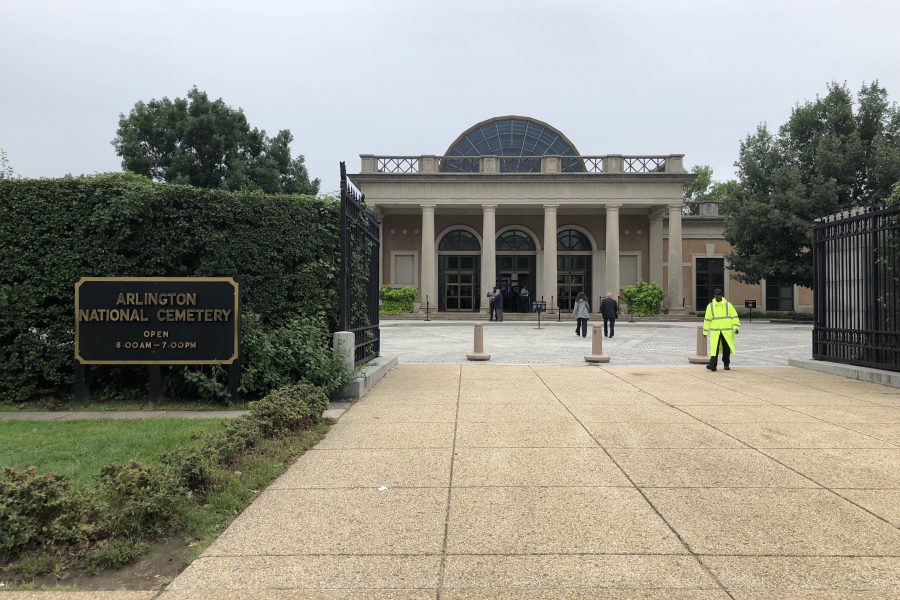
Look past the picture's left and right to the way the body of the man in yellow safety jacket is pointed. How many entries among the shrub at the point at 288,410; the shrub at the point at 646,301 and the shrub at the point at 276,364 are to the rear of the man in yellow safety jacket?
1

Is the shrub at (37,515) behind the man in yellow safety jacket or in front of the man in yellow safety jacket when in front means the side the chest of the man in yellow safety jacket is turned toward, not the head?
in front

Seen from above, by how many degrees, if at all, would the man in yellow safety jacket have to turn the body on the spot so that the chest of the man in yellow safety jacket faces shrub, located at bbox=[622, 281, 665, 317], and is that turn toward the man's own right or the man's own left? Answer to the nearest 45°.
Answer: approximately 180°

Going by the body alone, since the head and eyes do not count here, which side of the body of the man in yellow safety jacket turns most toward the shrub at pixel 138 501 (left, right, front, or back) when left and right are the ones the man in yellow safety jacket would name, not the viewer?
front

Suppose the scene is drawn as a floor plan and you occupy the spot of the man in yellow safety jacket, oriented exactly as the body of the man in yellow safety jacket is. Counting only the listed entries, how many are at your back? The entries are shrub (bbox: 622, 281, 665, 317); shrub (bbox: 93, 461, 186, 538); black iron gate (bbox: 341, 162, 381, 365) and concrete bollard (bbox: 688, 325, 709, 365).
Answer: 2

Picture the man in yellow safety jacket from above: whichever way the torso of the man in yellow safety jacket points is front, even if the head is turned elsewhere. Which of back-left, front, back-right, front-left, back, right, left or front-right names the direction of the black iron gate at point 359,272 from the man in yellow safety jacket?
front-right

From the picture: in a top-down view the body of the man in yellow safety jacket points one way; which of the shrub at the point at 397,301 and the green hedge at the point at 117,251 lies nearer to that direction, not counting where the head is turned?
the green hedge

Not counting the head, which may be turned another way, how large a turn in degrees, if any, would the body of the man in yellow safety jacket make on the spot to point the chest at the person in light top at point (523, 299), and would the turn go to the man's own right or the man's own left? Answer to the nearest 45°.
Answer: approximately 135° to the man's own right

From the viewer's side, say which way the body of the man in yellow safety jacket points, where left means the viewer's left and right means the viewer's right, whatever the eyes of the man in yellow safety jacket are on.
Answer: facing the viewer

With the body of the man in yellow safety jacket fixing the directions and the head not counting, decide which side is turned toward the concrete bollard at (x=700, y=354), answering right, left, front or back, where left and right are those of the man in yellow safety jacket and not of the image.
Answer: back

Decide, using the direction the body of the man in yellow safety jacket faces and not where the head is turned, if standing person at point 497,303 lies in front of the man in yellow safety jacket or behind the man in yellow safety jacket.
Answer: behind

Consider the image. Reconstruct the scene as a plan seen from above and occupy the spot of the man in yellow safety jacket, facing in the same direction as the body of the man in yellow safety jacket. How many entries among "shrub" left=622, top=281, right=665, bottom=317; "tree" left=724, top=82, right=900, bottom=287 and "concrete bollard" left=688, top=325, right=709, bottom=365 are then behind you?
3

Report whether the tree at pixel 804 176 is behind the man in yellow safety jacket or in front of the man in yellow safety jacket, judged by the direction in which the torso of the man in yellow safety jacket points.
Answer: behind

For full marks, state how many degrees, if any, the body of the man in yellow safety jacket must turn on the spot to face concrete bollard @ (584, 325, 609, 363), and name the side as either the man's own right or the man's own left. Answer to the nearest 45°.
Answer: approximately 90° to the man's own right
